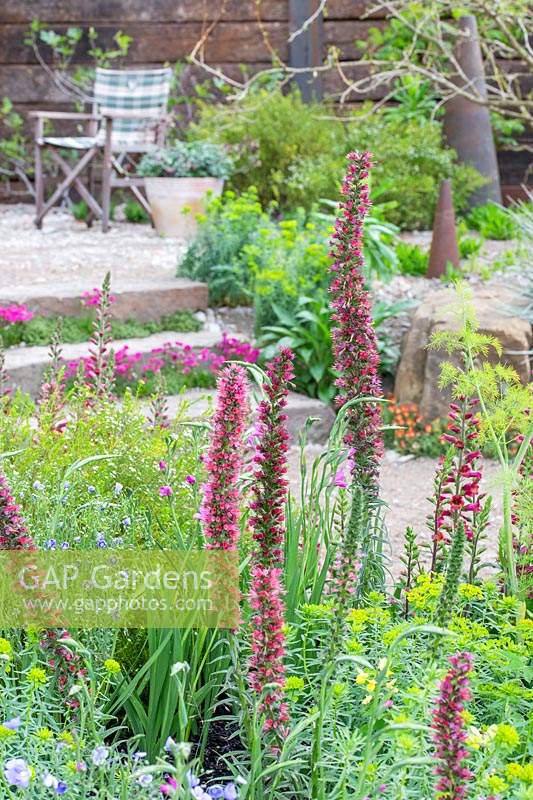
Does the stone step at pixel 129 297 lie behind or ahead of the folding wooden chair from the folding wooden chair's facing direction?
ahead

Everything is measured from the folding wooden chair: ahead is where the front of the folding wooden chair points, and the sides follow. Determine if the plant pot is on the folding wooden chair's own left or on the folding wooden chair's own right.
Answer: on the folding wooden chair's own left

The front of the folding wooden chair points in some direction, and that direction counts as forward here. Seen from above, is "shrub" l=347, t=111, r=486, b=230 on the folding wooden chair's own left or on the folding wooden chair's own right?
on the folding wooden chair's own left

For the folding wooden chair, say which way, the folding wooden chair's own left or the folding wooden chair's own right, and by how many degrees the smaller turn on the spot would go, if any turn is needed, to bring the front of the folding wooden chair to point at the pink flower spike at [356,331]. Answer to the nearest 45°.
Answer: approximately 45° to the folding wooden chair's own left

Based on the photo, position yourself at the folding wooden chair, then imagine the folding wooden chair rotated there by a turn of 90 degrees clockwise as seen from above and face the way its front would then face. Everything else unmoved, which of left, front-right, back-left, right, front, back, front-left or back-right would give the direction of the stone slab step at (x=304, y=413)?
back-left

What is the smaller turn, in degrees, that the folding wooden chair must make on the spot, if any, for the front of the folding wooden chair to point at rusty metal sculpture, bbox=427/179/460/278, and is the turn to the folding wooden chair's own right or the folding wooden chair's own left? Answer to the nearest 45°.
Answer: approximately 90° to the folding wooden chair's own left

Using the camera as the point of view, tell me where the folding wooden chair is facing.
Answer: facing the viewer and to the left of the viewer

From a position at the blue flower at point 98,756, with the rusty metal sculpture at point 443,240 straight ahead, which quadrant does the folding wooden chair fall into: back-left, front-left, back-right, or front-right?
front-left

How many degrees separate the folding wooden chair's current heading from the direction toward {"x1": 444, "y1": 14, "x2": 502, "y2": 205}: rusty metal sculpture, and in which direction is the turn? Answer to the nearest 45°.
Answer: approximately 135° to its left

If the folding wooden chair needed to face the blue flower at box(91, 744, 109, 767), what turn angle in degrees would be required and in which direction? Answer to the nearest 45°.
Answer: approximately 45° to its left

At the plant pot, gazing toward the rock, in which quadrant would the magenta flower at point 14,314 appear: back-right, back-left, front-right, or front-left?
front-right

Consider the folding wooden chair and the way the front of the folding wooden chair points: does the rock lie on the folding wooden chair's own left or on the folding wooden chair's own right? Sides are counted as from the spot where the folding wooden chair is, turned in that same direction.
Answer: on the folding wooden chair's own left

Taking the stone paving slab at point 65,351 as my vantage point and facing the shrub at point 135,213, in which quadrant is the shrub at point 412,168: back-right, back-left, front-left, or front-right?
front-right

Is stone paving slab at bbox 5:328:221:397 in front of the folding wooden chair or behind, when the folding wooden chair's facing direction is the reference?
in front

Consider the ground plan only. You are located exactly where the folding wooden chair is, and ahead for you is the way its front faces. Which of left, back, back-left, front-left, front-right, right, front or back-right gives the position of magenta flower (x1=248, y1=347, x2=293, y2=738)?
front-left

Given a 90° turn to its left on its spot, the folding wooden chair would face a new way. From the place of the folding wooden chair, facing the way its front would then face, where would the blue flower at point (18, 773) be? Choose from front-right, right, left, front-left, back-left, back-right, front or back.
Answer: front-right
